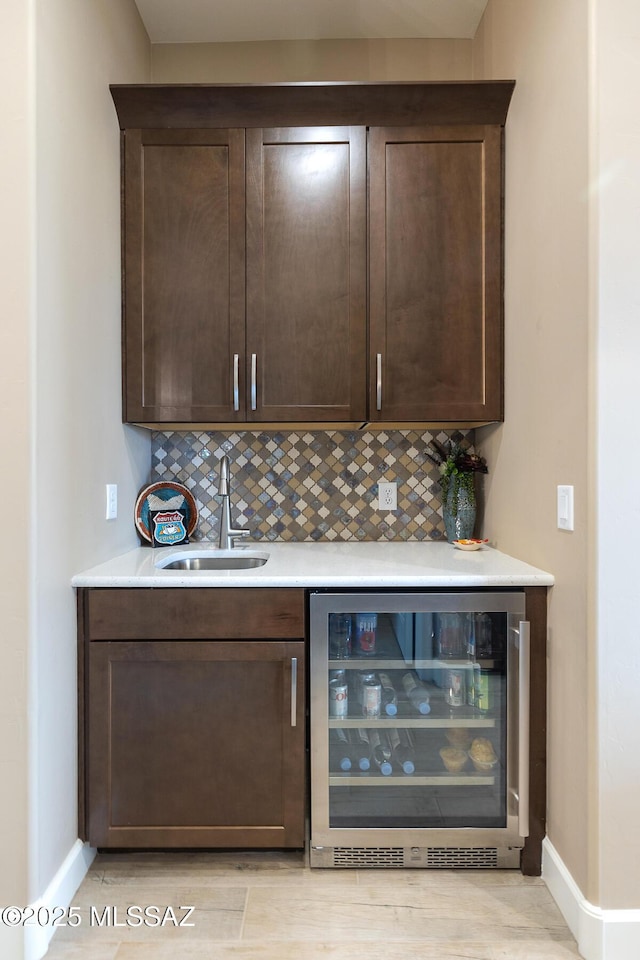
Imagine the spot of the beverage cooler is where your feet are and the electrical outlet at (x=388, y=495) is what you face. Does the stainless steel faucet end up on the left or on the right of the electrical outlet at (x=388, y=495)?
left

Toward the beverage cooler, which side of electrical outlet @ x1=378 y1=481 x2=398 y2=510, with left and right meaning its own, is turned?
front

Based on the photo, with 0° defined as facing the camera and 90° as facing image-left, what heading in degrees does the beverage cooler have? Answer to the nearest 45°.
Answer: approximately 0°
